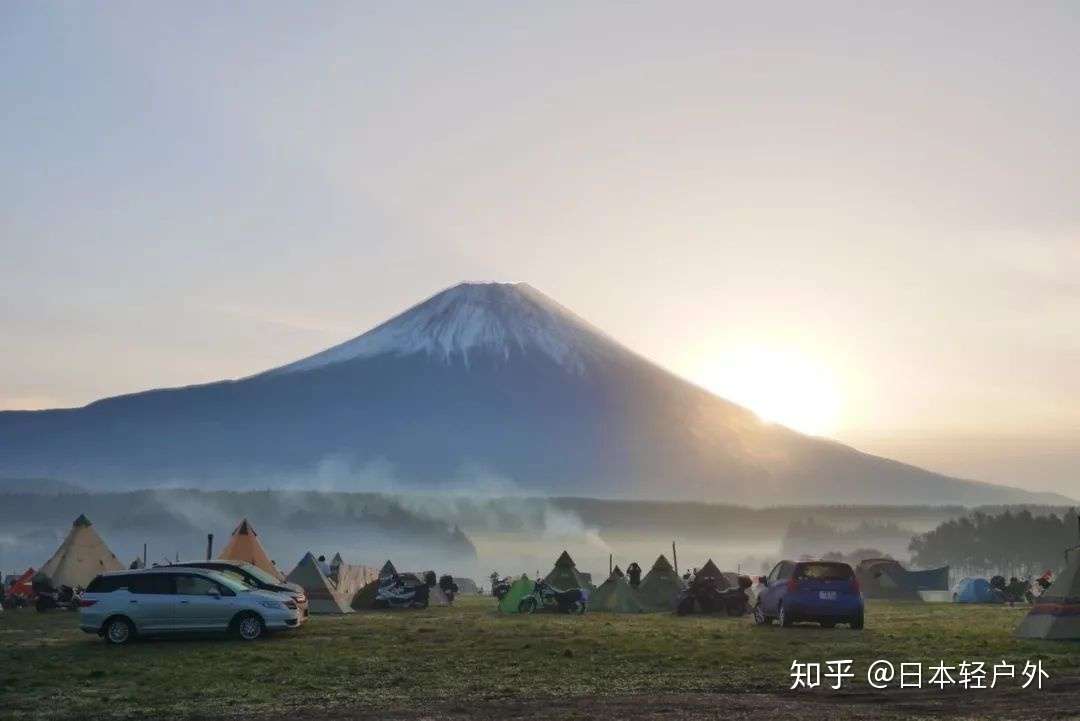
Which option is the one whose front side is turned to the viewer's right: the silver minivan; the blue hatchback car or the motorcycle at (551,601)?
the silver minivan

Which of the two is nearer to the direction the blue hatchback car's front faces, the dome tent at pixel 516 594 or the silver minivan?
the dome tent

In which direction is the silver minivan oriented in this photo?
to the viewer's right

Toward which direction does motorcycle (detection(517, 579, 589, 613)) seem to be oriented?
to the viewer's left

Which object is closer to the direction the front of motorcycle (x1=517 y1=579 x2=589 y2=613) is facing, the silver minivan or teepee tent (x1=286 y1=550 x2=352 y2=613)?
the teepee tent

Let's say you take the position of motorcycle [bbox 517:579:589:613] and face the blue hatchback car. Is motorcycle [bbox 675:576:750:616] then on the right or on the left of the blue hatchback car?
left

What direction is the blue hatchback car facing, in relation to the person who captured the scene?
facing away from the viewer and to the left of the viewer

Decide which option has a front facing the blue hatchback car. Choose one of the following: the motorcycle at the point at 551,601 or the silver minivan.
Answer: the silver minivan

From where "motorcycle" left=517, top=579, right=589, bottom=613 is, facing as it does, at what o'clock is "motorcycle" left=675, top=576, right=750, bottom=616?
"motorcycle" left=675, top=576, right=750, bottom=616 is roughly at 7 o'clock from "motorcycle" left=517, top=579, right=589, bottom=613.

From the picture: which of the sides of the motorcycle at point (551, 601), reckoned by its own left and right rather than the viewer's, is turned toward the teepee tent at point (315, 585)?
front

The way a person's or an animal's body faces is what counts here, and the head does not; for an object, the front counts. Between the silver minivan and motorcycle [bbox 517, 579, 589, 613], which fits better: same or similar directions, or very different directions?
very different directions

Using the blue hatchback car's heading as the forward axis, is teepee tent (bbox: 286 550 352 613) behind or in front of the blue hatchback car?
in front

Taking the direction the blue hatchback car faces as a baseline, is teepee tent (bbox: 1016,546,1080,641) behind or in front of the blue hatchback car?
behind

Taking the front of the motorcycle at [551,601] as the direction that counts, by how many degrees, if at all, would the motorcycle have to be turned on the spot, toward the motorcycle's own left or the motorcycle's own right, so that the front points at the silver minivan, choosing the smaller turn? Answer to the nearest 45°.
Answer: approximately 45° to the motorcycle's own left

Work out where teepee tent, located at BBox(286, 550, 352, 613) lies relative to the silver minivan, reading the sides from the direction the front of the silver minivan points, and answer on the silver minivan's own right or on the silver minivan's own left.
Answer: on the silver minivan's own left
